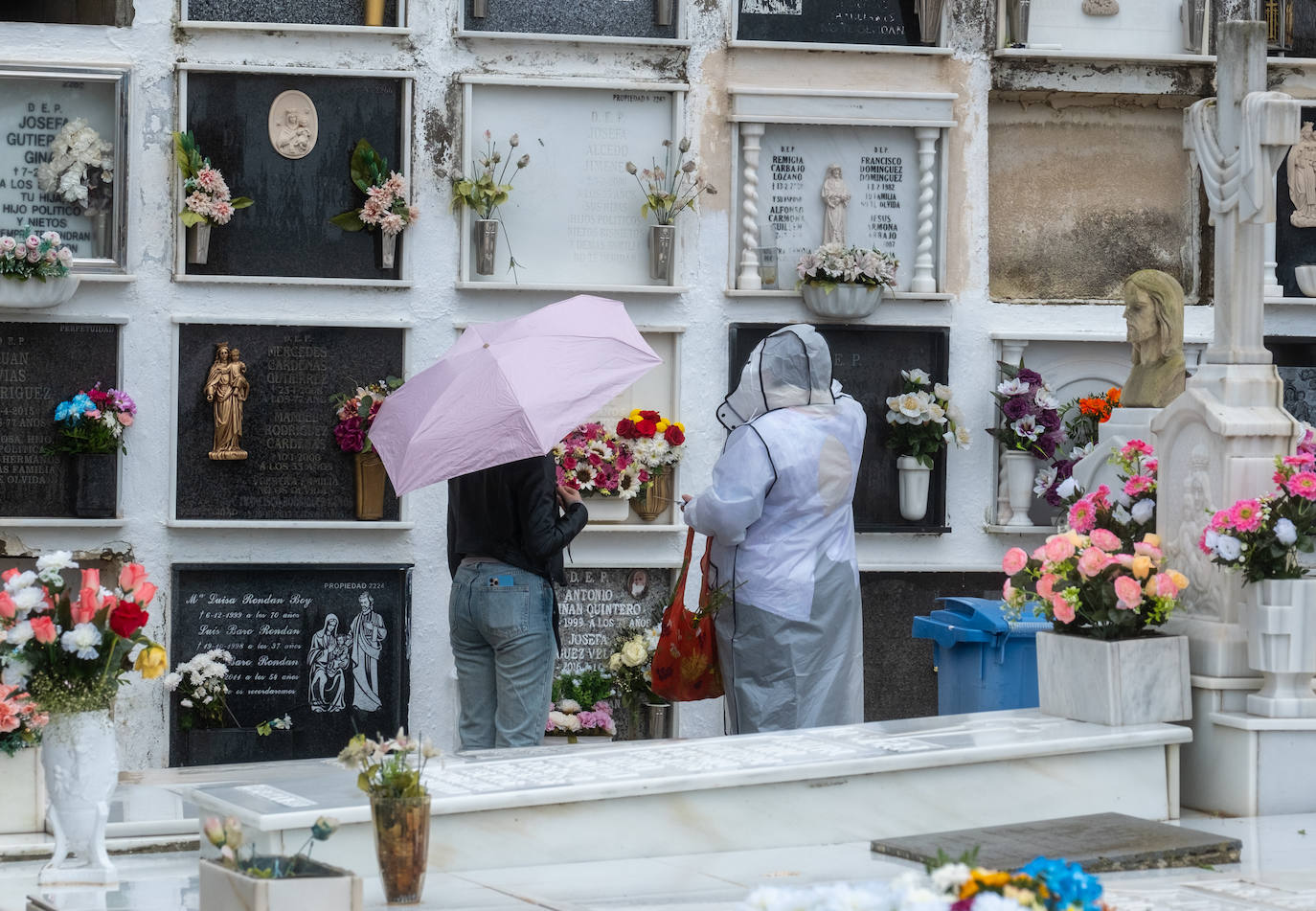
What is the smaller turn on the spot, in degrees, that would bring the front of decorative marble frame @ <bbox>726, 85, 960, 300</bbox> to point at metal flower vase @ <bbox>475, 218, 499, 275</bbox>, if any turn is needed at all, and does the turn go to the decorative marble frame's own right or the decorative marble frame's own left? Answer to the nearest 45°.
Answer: approximately 90° to the decorative marble frame's own right

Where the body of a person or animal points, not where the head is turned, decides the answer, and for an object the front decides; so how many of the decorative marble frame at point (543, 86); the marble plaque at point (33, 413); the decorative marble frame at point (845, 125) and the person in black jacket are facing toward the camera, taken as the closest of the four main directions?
3

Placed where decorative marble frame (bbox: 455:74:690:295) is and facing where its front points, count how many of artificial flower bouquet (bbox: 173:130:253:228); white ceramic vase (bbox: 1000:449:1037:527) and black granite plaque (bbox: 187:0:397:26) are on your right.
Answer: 2

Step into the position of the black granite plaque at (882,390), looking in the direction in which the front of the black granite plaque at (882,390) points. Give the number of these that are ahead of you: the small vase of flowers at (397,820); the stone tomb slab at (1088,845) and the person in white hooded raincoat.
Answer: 3

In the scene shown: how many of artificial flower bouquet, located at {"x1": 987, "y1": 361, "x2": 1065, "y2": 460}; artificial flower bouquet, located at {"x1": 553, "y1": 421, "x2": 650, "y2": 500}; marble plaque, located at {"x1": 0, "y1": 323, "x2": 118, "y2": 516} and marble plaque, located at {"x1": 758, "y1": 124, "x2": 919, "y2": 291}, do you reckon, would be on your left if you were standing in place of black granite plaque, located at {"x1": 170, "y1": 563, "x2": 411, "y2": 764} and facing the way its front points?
3

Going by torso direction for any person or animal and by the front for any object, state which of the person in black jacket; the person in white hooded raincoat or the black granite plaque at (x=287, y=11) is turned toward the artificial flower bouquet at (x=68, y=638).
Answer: the black granite plaque
